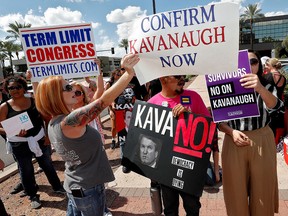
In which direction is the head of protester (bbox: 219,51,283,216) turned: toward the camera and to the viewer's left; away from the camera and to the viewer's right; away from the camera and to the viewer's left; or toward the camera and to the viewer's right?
toward the camera and to the viewer's left

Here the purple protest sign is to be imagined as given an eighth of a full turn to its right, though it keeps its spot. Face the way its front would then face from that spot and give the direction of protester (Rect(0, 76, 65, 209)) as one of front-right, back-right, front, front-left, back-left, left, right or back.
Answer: front-right

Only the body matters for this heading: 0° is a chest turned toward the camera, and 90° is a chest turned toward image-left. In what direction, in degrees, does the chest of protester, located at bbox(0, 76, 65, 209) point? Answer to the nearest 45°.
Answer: approximately 0°

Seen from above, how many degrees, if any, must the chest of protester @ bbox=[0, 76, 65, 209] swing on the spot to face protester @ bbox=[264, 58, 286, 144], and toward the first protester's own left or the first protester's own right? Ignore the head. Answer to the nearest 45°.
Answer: approximately 90° to the first protester's own left

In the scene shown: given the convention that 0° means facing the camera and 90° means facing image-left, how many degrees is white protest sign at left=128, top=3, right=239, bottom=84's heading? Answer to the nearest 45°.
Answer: approximately 0°

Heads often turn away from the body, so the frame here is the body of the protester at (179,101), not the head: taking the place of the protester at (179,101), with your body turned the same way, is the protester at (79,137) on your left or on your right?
on your right

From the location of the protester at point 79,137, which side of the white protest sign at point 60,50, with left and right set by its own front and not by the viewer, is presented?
front

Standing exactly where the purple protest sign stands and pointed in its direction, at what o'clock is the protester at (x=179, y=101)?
The protester is roughly at 3 o'clock from the purple protest sign.

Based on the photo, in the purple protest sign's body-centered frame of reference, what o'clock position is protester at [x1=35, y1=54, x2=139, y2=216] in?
The protester is roughly at 2 o'clock from the purple protest sign.

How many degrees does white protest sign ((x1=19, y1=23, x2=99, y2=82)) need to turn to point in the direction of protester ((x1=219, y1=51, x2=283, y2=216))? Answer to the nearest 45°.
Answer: approximately 45° to its left

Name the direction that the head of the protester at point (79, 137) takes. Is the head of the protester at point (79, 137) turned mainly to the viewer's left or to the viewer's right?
to the viewer's right
